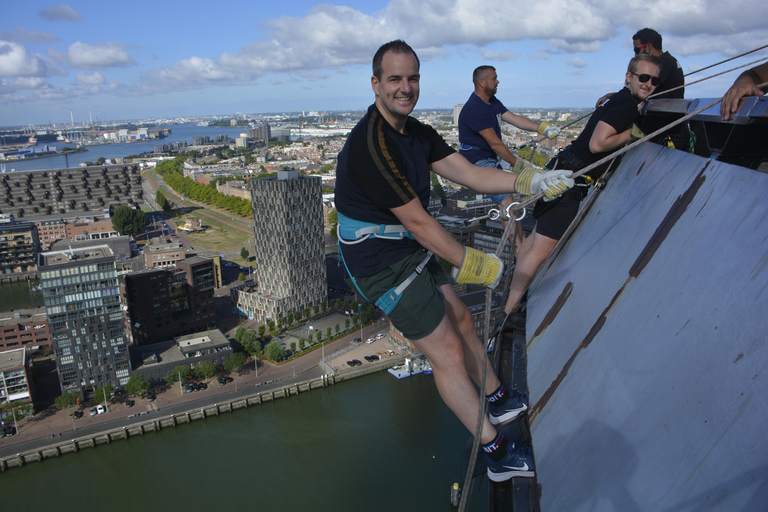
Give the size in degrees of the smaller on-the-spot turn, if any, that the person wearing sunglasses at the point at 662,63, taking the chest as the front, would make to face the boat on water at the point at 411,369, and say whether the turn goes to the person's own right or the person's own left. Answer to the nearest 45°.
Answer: approximately 45° to the person's own right

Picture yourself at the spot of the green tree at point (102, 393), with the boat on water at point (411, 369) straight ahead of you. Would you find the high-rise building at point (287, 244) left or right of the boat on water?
left
